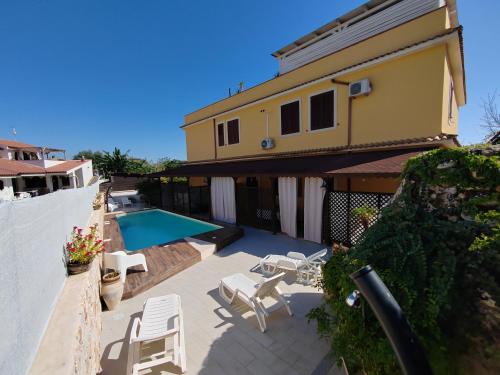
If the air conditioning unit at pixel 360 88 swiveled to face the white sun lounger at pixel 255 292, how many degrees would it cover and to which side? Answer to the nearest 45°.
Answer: approximately 45° to its left

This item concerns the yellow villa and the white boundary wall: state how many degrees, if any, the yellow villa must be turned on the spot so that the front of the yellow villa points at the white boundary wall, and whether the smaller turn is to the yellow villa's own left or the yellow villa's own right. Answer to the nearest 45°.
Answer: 0° — it already faces it

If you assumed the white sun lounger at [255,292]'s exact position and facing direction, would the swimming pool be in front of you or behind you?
in front

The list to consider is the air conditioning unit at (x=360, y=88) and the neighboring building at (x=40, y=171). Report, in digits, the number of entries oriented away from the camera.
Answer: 0

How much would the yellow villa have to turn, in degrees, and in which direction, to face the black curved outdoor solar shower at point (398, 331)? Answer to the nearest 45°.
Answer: approximately 45° to its left

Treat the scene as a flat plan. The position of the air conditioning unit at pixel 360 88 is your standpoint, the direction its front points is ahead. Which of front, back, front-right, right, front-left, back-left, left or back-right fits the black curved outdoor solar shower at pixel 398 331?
front-left

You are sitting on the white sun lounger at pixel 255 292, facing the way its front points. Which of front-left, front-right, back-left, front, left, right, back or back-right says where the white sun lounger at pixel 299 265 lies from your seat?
right

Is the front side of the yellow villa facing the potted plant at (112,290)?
yes

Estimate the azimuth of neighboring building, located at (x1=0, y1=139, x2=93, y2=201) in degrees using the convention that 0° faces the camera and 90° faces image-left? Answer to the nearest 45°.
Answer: approximately 315°

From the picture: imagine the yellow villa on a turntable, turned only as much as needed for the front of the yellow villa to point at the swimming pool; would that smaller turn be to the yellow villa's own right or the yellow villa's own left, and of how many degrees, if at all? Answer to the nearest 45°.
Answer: approximately 45° to the yellow villa's own right

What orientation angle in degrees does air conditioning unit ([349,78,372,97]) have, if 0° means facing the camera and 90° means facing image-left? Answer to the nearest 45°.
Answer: approximately 45°

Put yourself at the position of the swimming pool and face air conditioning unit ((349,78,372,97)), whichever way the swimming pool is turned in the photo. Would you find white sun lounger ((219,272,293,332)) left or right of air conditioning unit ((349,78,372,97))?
right

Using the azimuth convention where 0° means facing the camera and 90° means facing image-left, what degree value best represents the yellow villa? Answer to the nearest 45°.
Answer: approximately 45°

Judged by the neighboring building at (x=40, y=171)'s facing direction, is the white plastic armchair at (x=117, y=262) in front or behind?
in front

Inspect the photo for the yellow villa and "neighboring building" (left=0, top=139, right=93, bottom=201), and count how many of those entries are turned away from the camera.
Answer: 0
